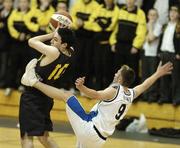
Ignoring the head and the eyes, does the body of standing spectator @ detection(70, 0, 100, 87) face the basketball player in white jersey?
yes

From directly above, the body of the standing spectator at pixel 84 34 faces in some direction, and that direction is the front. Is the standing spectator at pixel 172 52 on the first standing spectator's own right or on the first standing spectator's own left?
on the first standing spectator's own left

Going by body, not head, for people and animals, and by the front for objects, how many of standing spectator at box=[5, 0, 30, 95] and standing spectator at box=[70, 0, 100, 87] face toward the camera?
2

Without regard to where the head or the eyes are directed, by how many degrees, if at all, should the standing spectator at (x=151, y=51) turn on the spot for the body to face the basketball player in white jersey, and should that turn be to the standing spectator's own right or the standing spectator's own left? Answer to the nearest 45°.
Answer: approximately 45° to the standing spectator's own left

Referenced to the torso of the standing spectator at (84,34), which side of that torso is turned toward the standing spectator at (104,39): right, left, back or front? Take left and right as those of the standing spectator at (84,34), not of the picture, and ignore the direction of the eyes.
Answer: left

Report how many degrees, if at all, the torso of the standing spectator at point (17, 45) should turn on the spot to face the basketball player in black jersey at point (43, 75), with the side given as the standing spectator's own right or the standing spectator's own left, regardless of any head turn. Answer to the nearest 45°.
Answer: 0° — they already face them
